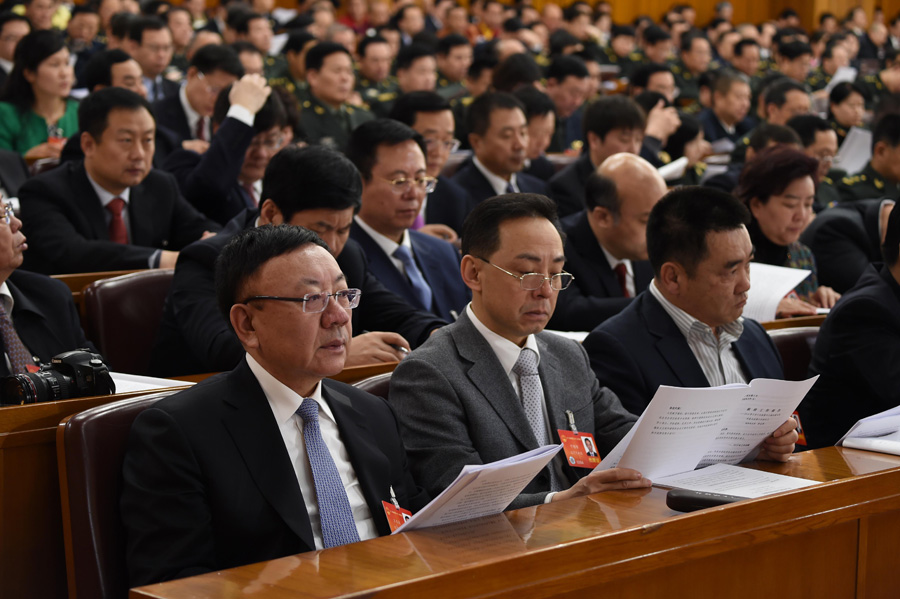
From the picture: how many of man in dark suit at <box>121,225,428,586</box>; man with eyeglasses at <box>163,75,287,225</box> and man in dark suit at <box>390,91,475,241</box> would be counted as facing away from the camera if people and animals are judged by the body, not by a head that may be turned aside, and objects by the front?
0

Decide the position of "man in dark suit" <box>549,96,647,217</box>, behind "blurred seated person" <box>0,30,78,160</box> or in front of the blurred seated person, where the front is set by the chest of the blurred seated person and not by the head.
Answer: in front

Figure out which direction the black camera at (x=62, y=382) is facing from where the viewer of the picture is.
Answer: facing the viewer and to the left of the viewer

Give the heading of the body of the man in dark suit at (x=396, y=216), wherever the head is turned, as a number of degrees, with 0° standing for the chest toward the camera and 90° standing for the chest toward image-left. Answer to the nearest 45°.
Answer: approximately 315°

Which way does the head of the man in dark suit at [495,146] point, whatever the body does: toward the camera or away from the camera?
toward the camera

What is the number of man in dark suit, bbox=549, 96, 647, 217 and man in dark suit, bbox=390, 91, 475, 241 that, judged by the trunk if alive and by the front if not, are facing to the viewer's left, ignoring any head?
0

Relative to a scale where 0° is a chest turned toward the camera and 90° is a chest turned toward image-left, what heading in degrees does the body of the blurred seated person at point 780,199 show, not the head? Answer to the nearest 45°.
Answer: approximately 315°

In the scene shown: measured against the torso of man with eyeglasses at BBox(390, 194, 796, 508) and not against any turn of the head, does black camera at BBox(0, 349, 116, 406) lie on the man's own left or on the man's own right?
on the man's own right

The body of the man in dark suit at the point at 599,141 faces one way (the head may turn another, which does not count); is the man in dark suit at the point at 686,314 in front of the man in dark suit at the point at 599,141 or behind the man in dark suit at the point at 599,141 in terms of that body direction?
in front

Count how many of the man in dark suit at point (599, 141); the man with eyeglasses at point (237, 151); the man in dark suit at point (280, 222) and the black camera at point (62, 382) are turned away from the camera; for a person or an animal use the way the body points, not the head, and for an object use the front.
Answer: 0

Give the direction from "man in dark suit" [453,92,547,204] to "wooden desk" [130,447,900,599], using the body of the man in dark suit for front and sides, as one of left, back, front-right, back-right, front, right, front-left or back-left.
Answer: front-right
